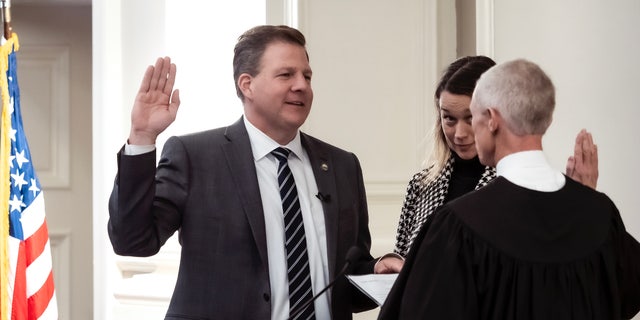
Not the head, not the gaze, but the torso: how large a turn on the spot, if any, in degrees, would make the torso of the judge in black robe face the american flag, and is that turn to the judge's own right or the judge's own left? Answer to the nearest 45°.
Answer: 0° — they already face it

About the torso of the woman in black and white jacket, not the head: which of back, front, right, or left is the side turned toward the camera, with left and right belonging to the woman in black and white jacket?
front

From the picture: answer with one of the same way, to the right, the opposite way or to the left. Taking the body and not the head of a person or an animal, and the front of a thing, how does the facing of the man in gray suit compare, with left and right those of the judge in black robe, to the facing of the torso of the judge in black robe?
the opposite way

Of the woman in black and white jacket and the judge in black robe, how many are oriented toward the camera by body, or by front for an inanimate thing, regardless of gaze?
1

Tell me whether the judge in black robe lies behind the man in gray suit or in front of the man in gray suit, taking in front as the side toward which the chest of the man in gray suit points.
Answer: in front

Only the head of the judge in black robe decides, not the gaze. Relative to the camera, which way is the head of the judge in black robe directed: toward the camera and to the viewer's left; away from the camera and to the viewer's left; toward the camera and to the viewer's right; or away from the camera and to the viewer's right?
away from the camera and to the viewer's left

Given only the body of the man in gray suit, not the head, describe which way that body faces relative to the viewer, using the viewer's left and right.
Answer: facing the viewer and to the right of the viewer

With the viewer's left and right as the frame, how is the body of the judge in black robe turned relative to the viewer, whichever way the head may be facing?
facing away from the viewer and to the left of the viewer

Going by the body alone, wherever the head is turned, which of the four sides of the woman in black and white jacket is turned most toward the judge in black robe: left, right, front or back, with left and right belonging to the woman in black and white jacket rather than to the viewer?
front

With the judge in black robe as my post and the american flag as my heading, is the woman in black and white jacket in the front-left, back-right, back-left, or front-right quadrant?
front-right
